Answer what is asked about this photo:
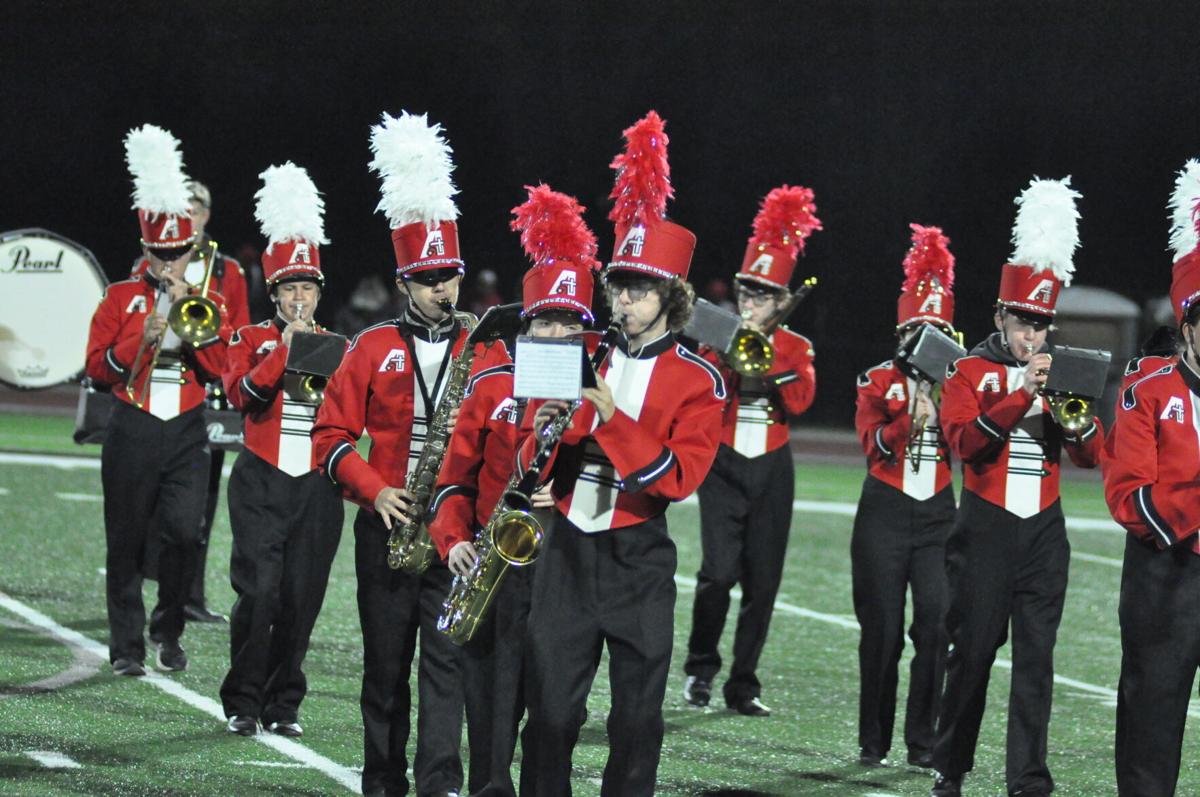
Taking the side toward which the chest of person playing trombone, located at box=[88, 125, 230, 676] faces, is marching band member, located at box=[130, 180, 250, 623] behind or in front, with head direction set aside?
behind

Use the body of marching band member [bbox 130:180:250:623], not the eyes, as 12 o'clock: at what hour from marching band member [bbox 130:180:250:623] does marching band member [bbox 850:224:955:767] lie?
marching band member [bbox 850:224:955:767] is roughly at 9 o'clock from marching band member [bbox 130:180:250:623].

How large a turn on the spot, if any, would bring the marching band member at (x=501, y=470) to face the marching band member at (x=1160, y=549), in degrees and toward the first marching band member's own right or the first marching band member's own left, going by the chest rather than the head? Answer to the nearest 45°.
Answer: approximately 90° to the first marching band member's own left

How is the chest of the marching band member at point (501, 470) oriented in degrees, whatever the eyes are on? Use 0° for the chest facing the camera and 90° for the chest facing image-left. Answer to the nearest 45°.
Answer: approximately 0°

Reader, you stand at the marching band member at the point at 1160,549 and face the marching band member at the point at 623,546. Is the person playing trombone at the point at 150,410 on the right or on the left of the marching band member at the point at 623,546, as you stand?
right

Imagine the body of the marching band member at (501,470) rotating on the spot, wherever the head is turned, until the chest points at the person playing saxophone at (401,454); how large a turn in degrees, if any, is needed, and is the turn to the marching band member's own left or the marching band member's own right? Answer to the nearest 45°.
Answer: approximately 135° to the marching band member's own right
